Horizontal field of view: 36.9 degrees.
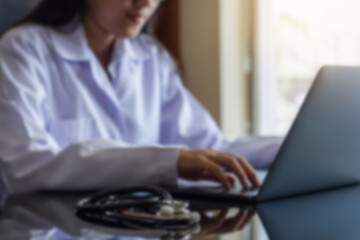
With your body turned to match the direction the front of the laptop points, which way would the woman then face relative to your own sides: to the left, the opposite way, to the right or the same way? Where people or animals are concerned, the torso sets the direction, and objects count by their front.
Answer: the opposite way

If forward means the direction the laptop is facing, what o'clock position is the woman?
The woman is roughly at 12 o'clock from the laptop.

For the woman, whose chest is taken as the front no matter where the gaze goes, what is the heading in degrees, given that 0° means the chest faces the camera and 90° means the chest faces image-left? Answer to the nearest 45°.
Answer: approximately 315°

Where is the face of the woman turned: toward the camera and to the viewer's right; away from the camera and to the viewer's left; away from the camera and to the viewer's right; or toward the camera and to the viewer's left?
toward the camera and to the viewer's right

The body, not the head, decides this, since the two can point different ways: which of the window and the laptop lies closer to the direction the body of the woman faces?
the laptop

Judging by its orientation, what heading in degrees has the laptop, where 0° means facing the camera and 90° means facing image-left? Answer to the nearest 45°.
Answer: approximately 135°

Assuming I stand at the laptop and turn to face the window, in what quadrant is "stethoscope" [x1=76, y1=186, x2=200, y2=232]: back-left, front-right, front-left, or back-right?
back-left

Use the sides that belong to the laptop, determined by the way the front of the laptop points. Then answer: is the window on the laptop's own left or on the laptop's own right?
on the laptop's own right
